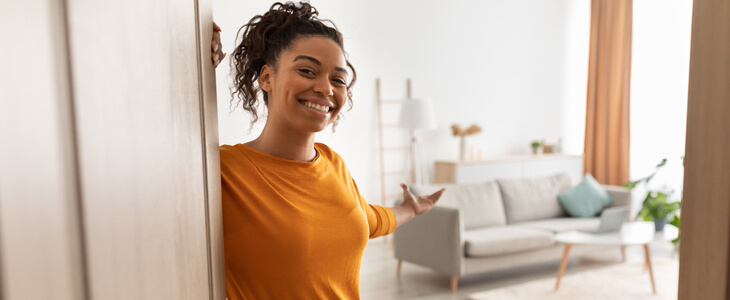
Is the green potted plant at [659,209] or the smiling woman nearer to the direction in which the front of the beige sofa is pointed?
the smiling woman

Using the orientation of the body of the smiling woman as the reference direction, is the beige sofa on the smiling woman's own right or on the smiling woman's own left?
on the smiling woman's own left

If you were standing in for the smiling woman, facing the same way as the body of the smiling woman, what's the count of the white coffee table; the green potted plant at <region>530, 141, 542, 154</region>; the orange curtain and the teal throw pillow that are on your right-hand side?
0

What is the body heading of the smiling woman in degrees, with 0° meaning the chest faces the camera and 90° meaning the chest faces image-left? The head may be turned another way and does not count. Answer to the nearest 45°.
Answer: approximately 315°

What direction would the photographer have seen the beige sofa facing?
facing the viewer and to the right of the viewer

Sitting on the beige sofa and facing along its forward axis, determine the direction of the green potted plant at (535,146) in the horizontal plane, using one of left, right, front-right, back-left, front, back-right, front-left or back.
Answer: back-left

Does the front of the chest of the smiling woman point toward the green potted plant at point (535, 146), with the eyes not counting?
no

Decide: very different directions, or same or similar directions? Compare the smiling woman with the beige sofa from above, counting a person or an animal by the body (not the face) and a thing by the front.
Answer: same or similar directions

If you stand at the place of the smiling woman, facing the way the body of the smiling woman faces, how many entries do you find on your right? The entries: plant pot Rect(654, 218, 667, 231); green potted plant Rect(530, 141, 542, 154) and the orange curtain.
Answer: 0

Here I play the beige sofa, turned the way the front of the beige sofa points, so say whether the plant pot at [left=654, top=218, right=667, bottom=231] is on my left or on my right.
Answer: on my left

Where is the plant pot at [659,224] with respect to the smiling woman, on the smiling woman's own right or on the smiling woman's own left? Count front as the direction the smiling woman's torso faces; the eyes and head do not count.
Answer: on the smiling woman's own left

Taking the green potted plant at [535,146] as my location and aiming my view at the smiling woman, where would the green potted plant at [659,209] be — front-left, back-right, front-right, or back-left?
front-left

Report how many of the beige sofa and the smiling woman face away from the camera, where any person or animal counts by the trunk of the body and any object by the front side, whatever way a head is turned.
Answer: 0

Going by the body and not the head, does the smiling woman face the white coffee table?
no

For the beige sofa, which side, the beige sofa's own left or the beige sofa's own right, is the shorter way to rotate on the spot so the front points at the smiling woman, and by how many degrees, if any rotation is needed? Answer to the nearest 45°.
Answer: approximately 45° to the beige sofa's own right

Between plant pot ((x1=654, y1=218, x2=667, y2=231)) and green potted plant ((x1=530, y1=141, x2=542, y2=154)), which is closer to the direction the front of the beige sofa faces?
the plant pot

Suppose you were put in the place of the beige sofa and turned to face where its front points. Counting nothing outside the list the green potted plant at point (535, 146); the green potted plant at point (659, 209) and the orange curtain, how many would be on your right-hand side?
0
